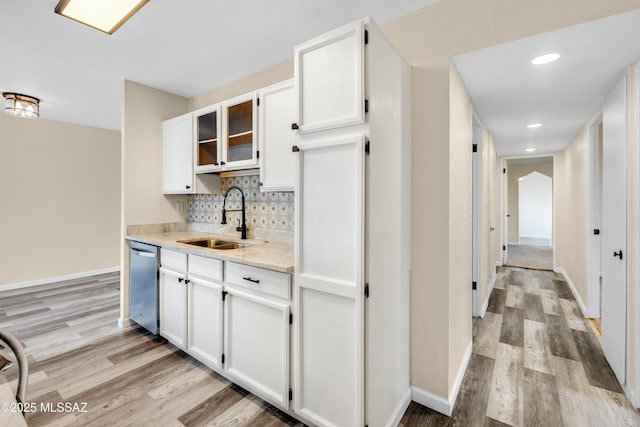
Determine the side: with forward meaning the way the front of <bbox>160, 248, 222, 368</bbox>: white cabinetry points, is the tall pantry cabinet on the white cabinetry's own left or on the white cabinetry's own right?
on the white cabinetry's own left

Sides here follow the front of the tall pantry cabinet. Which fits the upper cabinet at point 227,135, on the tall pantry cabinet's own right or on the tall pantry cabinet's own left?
on the tall pantry cabinet's own right

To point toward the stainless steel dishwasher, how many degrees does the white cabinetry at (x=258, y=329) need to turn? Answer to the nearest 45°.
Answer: approximately 90° to its right

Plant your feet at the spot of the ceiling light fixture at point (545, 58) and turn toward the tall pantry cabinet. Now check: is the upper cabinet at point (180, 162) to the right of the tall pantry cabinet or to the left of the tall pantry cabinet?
right
